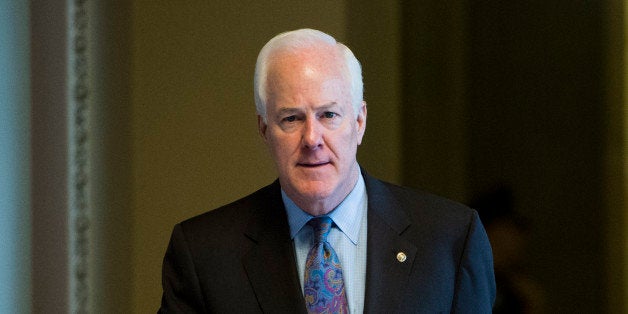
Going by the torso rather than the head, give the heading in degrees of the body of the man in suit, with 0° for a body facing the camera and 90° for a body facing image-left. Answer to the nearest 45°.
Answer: approximately 0°
